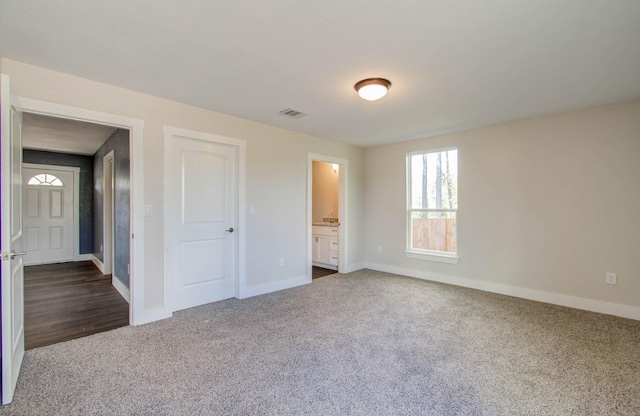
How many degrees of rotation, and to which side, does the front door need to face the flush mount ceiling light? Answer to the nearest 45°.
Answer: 0° — it already faces it

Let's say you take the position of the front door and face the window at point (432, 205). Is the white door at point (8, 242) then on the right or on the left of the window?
right

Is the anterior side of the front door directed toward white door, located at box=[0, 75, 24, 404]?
yes

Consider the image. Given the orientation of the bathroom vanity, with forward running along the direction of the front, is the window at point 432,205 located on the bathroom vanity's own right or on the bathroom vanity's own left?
on the bathroom vanity's own left

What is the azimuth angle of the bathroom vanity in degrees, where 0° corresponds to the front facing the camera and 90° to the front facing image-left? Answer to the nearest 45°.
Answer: approximately 45°

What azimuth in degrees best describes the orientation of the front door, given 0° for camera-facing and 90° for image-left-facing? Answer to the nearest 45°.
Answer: approximately 0°
